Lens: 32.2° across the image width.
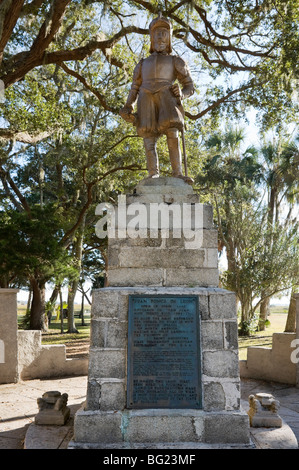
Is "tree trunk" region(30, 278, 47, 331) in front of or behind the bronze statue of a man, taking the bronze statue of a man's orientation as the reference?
behind

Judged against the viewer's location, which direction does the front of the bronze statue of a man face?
facing the viewer

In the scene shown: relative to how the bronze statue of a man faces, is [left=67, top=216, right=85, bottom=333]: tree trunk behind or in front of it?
behind

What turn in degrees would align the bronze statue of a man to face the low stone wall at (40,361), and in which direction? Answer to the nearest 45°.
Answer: approximately 135° to its right

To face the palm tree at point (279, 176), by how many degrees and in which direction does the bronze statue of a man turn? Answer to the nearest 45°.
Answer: approximately 180°
